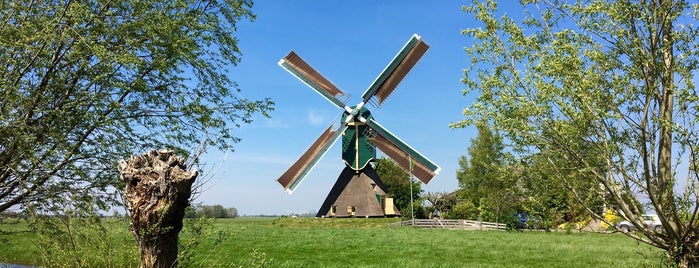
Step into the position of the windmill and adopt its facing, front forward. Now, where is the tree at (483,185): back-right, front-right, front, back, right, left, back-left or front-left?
left

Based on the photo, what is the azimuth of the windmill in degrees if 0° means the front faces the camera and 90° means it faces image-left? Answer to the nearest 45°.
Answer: approximately 0°

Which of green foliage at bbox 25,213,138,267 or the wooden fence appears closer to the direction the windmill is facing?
the green foliage

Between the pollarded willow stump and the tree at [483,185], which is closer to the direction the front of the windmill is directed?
the pollarded willow stump

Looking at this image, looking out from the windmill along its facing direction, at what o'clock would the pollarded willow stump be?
The pollarded willow stump is roughly at 12 o'clock from the windmill.

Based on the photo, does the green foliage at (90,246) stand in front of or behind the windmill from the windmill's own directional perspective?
in front

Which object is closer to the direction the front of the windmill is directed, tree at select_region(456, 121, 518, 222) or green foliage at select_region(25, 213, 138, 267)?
the green foliage

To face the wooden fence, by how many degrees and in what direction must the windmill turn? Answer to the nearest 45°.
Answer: approximately 90° to its left
